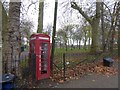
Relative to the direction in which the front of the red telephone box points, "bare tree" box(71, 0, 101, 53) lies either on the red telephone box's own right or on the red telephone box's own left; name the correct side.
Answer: on the red telephone box's own left

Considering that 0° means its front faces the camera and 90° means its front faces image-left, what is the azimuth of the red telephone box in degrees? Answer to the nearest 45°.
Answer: approximately 315°
